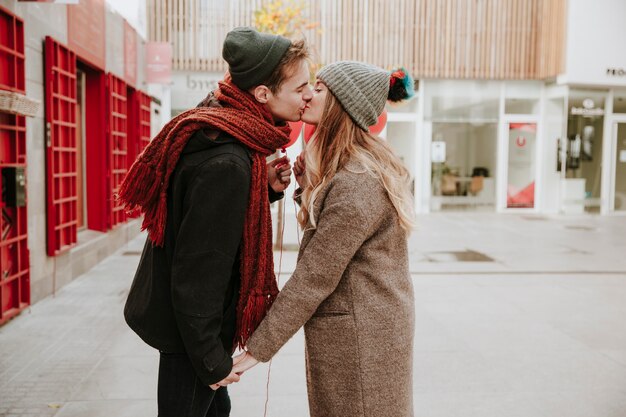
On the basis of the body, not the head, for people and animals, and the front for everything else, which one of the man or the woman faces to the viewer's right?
the man

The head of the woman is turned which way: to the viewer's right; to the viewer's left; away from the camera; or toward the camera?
to the viewer's left

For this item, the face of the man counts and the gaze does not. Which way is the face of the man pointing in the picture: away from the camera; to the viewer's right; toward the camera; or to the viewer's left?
to the viewer's right

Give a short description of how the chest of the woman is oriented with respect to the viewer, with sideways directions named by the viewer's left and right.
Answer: facing to the left of the viewer

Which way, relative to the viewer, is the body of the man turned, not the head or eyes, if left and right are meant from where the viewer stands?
facing to the right of the viewer

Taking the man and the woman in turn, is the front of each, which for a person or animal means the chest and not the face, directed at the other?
yes

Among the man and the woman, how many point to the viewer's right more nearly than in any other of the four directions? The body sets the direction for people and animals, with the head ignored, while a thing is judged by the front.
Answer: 1

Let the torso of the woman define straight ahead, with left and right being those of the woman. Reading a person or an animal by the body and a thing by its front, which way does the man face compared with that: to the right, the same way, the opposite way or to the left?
the opposite way
